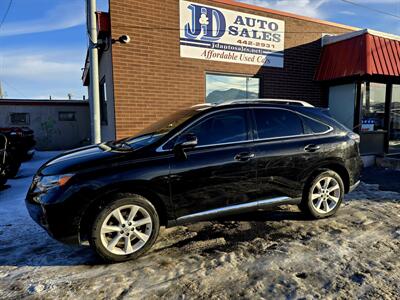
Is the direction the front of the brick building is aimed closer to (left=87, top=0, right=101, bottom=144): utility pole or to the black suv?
the black suv

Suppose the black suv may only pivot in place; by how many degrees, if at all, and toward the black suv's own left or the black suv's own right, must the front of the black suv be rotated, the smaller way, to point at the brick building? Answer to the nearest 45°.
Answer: approximately 135° to the black suv's own right

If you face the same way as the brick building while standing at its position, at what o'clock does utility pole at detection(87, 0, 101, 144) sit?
The utility pole is roughly at 3 o'clock from the brick building.

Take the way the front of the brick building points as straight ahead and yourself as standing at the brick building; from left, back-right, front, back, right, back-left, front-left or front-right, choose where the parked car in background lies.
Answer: back-right

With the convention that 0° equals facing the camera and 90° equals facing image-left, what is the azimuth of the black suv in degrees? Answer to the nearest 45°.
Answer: approximately 45°

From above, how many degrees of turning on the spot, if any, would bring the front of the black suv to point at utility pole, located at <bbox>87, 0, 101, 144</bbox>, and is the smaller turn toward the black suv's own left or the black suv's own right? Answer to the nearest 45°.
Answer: approximately 90° to the black suv's own right

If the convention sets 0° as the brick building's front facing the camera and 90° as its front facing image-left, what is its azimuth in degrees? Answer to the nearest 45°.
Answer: approximately 315°

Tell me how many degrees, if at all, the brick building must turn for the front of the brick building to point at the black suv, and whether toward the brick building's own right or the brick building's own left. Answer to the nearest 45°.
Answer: approximately 45° to the brick building's own right

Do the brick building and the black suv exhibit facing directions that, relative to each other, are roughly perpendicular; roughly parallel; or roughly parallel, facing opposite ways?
roughly perpendicular
